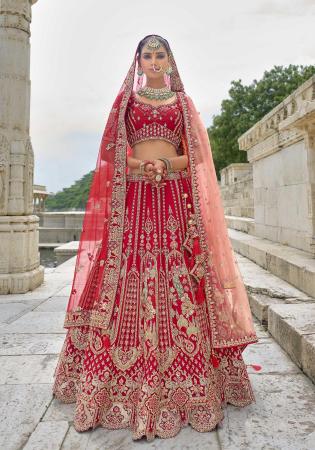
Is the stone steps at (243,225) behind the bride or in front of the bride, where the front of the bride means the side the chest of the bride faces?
behind

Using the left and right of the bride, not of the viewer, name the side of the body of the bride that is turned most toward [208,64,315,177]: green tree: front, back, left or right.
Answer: back

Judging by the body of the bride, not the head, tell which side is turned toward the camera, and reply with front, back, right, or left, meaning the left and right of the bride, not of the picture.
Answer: front

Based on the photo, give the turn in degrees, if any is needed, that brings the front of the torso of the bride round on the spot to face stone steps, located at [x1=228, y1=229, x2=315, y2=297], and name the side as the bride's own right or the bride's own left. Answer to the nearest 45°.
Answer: approximately 135° to the bride's own left

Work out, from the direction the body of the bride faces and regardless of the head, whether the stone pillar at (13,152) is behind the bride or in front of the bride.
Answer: behind

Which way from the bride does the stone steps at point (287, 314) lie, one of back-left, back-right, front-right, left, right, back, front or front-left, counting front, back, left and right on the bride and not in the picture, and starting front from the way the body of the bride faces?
back-left
